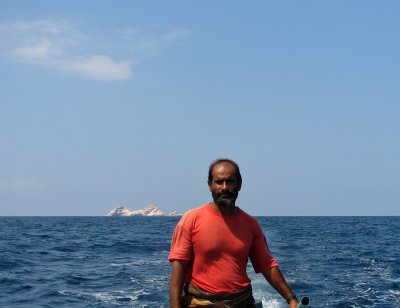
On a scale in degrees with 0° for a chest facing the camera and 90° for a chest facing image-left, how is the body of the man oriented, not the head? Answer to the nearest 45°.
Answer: approximately 0°
